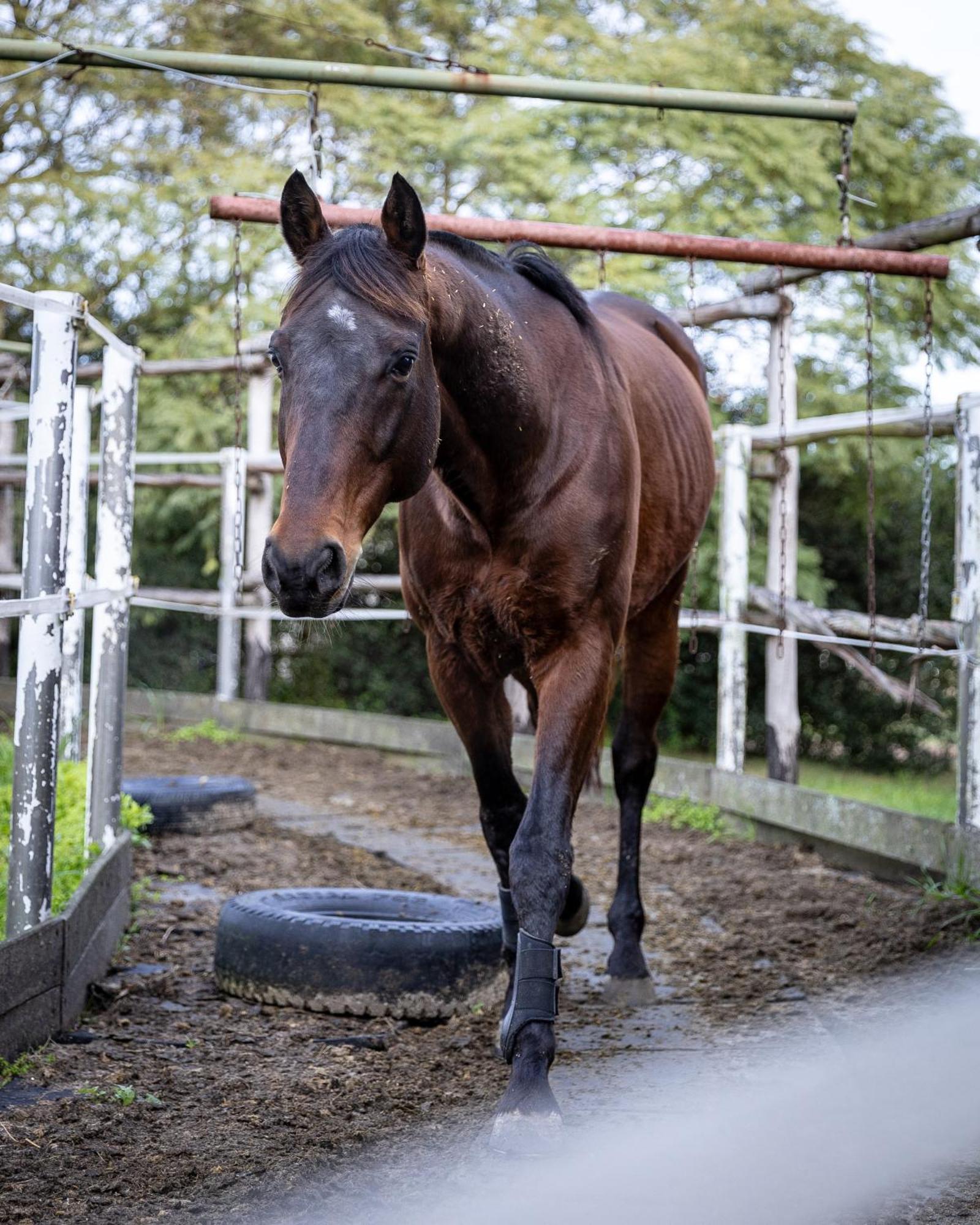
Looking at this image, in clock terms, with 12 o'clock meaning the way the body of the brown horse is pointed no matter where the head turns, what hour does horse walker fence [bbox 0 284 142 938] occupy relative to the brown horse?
The horse walker fence is roughly at 2 o'clock from the brown horse.

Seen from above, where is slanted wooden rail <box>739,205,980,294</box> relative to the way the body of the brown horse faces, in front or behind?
behind

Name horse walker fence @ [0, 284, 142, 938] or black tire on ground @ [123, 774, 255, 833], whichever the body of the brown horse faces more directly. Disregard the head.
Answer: the horse walker fence

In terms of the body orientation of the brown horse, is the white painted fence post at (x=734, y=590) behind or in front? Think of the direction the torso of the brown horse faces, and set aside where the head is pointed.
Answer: behind

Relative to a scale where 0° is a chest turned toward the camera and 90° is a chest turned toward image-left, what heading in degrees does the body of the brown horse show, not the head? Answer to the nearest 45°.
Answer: approximately 45°

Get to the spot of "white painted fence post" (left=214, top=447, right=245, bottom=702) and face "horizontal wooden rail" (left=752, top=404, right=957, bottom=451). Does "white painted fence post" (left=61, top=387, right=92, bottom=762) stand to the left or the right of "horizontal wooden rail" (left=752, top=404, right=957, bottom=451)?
right

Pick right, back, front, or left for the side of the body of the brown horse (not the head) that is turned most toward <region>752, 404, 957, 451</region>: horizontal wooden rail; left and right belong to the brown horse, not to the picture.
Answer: back

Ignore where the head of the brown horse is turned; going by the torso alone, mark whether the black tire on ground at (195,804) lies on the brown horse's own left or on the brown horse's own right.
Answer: on the brown horse's own right

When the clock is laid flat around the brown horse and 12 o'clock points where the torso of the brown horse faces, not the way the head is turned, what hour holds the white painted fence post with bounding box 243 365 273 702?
The white painted fence post is roughly at 4 o'clock from the brown horse.

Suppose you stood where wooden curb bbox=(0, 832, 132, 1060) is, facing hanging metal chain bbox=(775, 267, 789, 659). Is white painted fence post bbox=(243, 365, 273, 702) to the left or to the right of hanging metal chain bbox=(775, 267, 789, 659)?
left

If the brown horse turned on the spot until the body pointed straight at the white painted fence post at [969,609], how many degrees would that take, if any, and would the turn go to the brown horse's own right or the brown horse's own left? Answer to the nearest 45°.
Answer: approximately 180°
